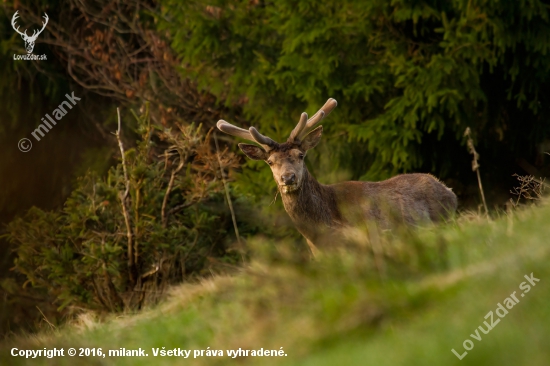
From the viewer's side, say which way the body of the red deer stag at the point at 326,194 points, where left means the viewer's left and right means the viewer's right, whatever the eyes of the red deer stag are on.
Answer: facing the viewer and to the left of the viewer
